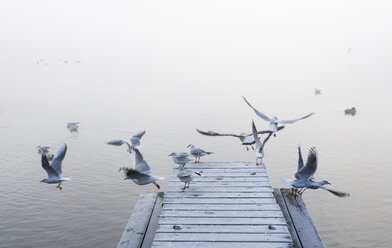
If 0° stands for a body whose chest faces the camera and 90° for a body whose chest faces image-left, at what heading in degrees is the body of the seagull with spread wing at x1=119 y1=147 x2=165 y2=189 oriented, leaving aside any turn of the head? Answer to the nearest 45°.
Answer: approximately 90°
